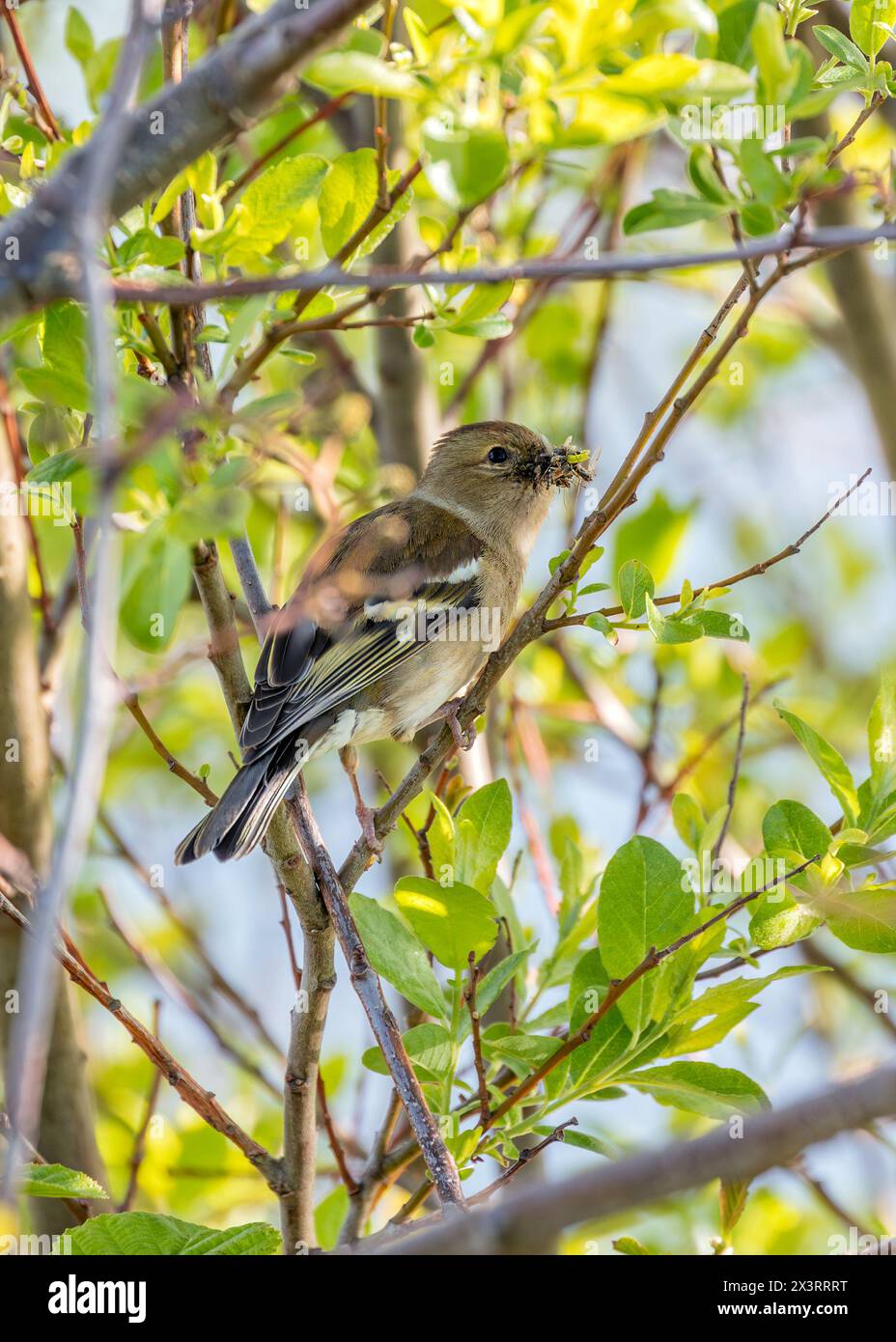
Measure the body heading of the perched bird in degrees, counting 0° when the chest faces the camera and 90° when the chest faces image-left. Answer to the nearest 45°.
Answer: approximately 270°

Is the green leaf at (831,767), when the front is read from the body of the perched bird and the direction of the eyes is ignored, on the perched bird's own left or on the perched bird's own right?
on the perched bird's own right

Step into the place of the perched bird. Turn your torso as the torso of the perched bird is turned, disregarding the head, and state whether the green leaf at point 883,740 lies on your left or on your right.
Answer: on your right

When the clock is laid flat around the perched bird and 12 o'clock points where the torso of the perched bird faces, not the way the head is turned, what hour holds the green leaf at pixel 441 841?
The green leaf is roughly at 3 o'clock from the perched bird.

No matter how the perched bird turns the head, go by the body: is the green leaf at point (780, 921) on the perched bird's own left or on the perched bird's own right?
on the perched bird's own right
